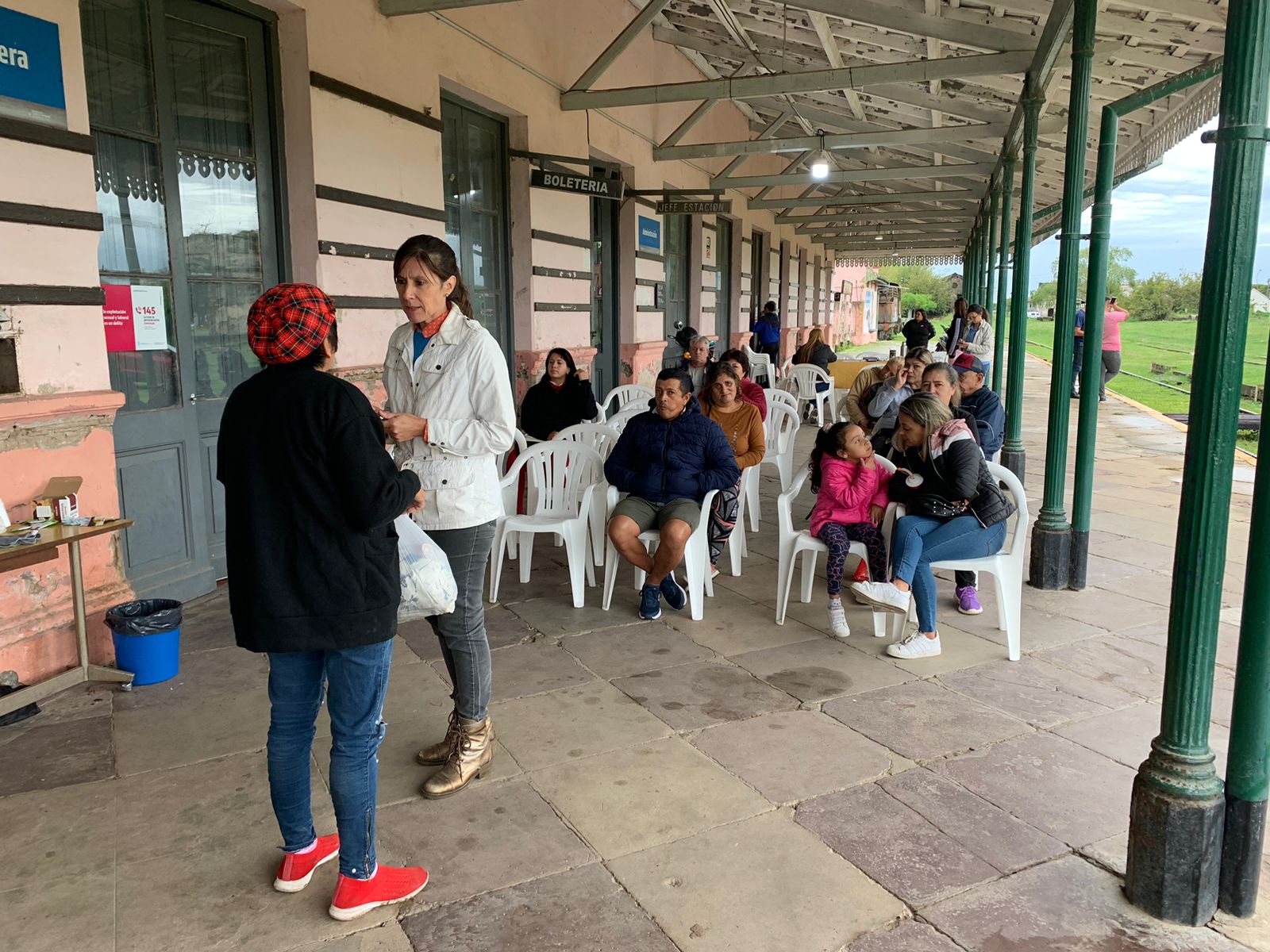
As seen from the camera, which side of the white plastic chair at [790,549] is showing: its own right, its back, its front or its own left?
front

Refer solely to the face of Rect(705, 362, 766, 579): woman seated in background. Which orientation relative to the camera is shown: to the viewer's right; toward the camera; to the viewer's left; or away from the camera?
toward the camera

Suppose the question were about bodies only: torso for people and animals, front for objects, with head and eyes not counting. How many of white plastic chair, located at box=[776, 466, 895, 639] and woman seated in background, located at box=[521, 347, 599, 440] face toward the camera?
2

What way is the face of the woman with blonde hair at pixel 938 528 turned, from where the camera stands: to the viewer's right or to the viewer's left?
to the viewer's left

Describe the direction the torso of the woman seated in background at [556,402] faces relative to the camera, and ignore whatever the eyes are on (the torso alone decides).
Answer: toward the camera

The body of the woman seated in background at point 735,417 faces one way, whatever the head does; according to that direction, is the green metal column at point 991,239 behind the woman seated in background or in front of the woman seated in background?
behind

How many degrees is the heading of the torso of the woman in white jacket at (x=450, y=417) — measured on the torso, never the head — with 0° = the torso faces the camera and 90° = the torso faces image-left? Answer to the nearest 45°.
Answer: approximately 45°

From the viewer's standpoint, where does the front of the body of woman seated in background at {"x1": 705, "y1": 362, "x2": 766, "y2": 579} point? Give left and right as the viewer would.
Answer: facing the viewer

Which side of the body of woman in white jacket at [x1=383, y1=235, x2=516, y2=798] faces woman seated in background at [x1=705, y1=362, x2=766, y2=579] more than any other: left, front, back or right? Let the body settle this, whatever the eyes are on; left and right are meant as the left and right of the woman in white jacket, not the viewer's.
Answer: back

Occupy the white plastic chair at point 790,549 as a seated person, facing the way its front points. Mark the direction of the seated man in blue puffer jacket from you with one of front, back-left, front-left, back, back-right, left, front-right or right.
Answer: right

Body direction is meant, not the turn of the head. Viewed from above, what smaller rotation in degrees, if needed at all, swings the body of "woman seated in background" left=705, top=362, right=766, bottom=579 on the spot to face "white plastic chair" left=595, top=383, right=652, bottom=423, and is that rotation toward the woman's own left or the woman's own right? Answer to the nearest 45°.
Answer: approximately 180°

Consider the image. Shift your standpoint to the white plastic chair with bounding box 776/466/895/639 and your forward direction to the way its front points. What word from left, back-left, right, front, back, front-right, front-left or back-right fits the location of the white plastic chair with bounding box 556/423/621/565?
back-right

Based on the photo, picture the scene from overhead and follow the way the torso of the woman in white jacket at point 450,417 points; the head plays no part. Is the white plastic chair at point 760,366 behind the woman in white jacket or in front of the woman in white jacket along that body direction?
behind

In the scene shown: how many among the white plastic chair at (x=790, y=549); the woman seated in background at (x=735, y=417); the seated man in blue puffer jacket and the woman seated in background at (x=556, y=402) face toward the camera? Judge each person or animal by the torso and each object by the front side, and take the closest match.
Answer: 4

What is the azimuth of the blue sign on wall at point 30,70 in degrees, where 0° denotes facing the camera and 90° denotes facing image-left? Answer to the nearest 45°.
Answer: approximately 315°

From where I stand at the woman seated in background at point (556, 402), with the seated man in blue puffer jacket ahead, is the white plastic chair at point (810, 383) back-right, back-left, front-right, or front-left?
back-left
